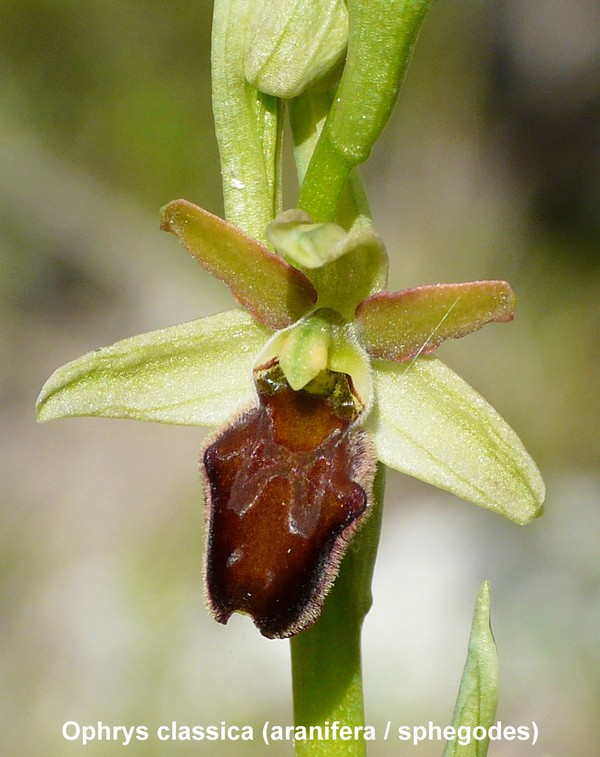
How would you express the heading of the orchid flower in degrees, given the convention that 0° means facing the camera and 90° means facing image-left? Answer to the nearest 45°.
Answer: approximately 0°
